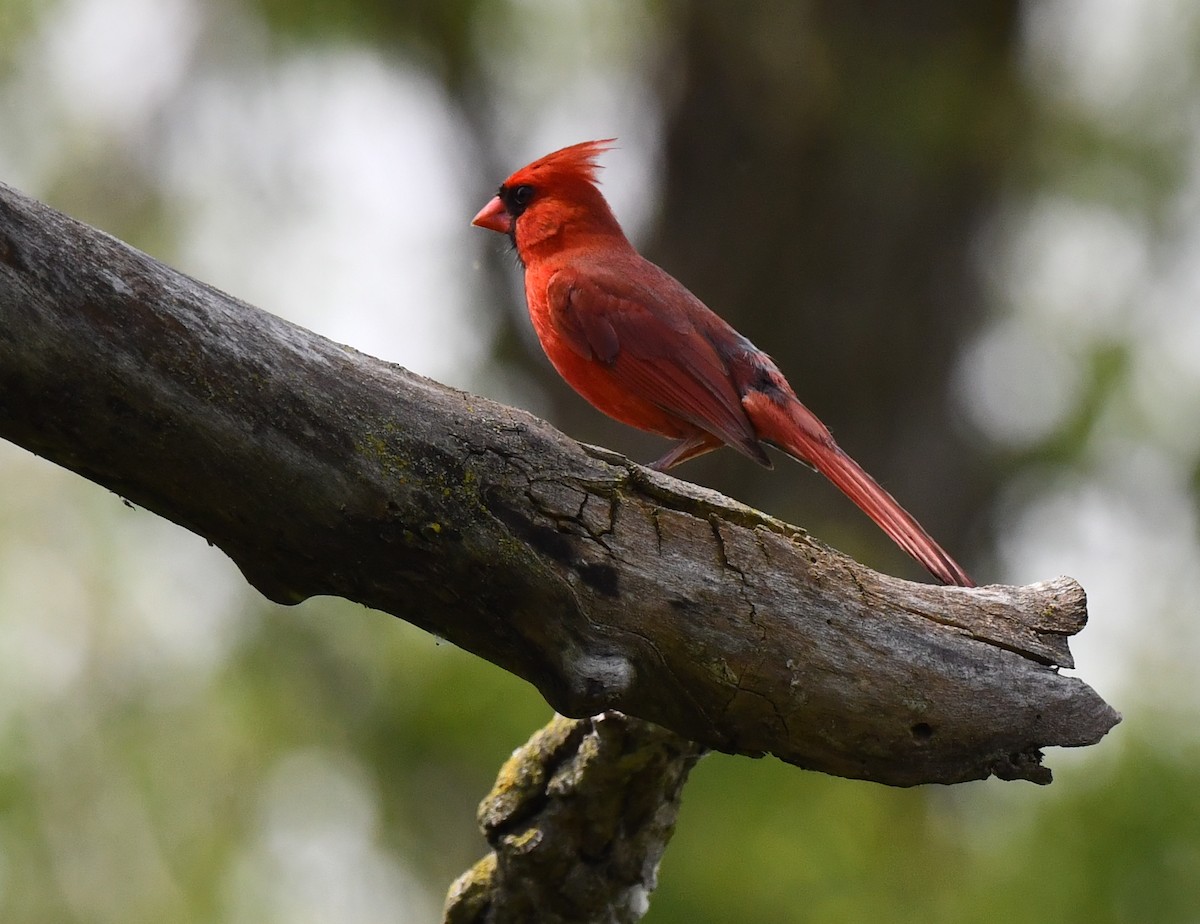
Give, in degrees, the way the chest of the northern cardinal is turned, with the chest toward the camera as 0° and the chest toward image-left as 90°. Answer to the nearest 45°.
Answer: approximately 90°
